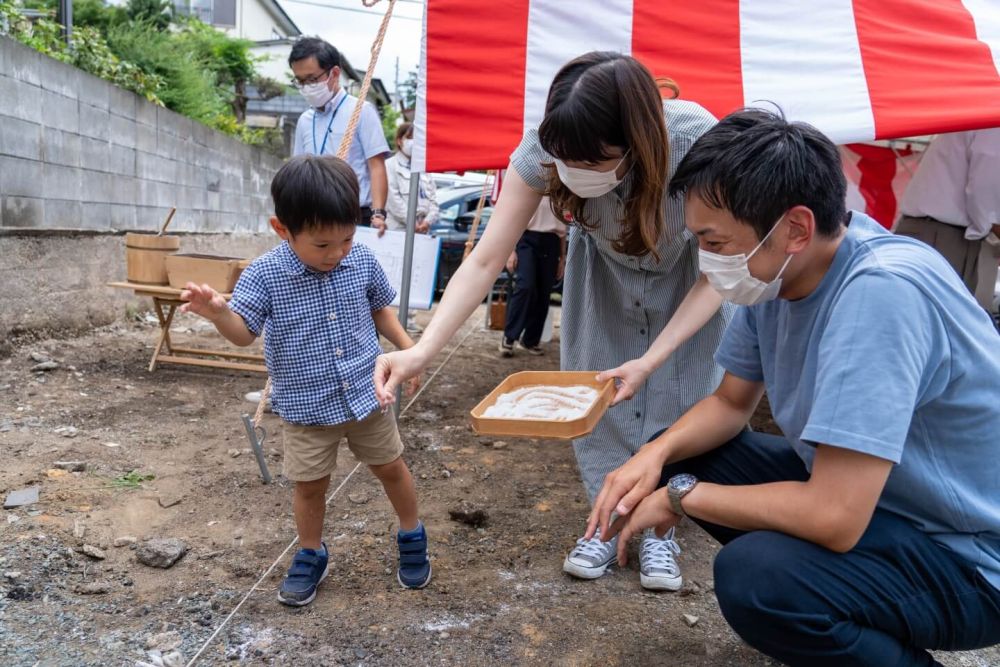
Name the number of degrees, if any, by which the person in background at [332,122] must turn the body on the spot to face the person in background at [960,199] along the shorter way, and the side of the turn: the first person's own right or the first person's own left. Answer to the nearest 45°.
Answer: approximately 135° to the first person's own left

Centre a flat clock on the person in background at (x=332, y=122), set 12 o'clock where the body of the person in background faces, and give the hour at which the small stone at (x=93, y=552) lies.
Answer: The small stone is roughly at 11 o'clock from the person in background.

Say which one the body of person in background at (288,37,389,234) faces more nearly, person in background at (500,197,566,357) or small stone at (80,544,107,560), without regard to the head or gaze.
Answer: the small stone

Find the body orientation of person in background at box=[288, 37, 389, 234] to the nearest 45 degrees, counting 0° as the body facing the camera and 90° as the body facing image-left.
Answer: approximately 45°

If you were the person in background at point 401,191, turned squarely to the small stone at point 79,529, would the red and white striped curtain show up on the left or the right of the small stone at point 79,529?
left

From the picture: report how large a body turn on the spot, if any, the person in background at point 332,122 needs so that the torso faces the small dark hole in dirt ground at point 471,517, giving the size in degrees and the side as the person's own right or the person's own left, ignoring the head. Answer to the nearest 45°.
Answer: approximately 45° to the person's own left

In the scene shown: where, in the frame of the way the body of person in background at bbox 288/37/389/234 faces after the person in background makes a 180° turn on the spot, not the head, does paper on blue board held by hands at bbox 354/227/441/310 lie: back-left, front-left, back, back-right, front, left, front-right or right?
right

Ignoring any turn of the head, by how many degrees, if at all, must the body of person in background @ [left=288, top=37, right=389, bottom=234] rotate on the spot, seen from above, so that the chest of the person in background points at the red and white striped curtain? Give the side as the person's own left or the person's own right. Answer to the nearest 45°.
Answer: approximately 90° to the person's own left

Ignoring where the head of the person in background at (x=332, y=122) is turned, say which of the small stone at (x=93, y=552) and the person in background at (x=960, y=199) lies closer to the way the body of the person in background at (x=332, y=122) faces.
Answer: the small stone

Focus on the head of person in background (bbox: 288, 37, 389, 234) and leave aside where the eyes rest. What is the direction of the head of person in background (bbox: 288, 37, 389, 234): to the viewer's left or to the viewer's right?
to the viewer's left
